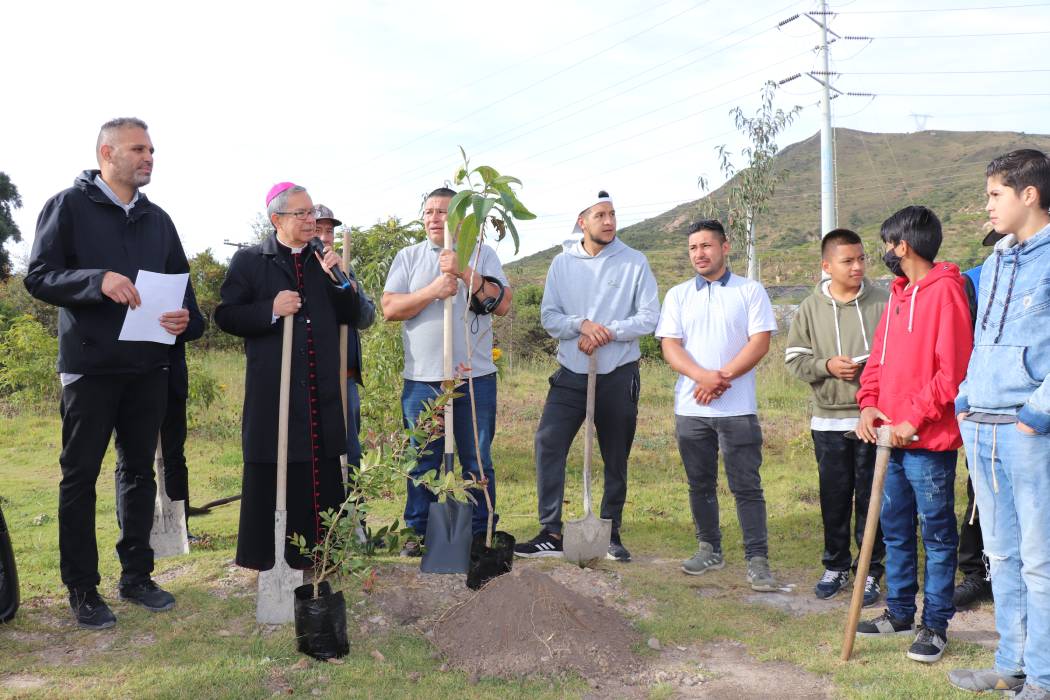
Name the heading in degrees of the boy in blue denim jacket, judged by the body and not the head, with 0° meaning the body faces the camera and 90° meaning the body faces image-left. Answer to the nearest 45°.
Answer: approximately 45°

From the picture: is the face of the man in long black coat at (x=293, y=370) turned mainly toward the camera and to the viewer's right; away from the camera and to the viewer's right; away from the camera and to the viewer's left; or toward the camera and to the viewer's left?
toward the camera and to the viewer's right

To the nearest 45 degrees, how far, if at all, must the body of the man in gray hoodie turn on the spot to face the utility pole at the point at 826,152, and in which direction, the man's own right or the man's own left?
approximately 180°

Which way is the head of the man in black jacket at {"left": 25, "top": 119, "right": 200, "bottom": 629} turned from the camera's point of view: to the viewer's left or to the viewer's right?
to the viewer's right

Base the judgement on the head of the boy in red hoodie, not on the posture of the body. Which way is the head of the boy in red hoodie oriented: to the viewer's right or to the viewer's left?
to the viewer's left

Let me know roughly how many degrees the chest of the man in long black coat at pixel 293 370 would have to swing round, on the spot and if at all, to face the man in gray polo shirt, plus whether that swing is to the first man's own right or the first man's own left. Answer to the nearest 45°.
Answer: approximately 90° to the first man's own left

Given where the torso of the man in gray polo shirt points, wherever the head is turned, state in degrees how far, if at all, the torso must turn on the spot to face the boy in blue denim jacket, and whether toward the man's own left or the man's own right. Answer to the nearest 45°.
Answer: approximately 45° to the man's own left

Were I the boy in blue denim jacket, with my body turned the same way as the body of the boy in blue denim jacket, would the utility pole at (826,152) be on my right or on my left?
on my right

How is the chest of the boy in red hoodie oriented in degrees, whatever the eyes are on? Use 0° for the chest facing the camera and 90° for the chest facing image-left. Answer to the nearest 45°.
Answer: approximately 45°

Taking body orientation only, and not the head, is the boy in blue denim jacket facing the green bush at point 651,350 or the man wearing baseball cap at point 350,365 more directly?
the man wearing baseball cap

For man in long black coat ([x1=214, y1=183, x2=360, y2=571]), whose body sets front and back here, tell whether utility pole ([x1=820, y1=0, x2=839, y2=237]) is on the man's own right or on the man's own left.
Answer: on the man's own left

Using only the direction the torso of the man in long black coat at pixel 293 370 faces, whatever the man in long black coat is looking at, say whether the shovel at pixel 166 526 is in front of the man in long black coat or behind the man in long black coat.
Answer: behind

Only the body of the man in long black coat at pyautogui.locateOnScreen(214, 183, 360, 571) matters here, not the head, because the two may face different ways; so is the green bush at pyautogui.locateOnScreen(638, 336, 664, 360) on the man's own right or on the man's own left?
on the man's own left

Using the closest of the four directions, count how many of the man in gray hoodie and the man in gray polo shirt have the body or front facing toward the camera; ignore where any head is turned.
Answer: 2
